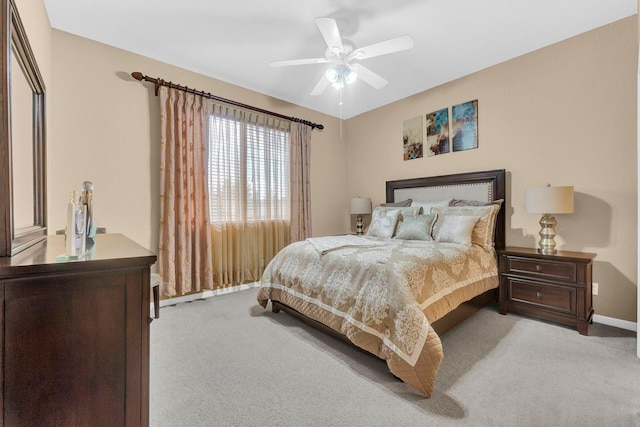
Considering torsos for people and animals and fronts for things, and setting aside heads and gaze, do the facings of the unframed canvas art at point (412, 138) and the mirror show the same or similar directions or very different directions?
very different directions

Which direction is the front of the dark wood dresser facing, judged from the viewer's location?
facing to the right of the viewer

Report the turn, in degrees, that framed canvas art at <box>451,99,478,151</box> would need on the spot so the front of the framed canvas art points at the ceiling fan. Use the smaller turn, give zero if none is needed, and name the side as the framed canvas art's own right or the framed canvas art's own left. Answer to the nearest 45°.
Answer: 0° — it already faces it

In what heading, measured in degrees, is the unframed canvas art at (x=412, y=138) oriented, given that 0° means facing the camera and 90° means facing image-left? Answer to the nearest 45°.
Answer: approximately 45°

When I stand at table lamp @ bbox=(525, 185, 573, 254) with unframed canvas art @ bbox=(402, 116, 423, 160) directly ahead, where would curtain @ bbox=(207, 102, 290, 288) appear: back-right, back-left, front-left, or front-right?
front-left

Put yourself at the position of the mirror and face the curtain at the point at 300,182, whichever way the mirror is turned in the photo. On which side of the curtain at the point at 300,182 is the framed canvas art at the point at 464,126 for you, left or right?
right

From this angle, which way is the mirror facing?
to the viewer's right

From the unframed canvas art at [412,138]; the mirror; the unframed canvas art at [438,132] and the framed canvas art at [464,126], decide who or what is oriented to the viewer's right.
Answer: the mirror

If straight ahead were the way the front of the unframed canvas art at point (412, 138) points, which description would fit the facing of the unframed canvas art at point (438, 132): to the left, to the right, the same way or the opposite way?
the same way

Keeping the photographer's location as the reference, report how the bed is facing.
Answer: facing the viewer and to the left of the viewer

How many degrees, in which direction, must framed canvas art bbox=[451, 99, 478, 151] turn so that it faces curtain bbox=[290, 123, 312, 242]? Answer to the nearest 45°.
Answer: approximately 45° to its right

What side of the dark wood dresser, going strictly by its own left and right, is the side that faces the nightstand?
front

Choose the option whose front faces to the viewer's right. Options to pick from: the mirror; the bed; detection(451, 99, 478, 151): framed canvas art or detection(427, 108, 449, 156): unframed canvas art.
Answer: the mirror

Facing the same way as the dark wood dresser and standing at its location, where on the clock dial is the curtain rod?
The curtain rod is roughly at 10 o'clock from the dark wood dresser.

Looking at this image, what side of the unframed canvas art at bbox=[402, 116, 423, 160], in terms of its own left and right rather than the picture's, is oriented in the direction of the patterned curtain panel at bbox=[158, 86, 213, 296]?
front

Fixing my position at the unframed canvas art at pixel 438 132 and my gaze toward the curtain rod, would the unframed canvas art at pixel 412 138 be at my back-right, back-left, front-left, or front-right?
front-right
